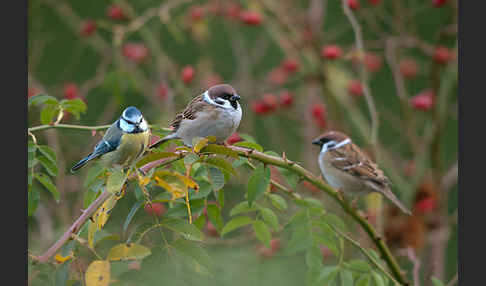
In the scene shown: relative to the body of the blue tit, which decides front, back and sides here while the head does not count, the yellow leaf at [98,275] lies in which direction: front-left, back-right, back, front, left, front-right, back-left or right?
front-right

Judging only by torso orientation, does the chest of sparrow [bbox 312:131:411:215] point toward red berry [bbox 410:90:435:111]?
no

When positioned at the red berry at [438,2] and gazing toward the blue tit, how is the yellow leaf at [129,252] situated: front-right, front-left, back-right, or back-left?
front-left

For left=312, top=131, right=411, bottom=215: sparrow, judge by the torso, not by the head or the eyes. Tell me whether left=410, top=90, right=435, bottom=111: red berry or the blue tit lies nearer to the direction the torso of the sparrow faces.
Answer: the blue tit

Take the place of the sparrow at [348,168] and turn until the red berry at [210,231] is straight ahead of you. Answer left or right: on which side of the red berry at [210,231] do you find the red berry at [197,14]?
right

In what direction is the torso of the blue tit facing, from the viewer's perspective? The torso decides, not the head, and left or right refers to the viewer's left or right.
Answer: facing the viewer and to the right of the viewer

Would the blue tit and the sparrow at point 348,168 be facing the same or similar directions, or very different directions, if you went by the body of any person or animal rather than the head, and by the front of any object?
very different directions

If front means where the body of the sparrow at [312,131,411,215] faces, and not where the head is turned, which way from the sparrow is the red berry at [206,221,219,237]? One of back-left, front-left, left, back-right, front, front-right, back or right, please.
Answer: front

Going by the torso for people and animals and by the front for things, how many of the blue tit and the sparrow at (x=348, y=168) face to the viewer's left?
1

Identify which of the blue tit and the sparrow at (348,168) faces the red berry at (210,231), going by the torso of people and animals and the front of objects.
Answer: the sparrow

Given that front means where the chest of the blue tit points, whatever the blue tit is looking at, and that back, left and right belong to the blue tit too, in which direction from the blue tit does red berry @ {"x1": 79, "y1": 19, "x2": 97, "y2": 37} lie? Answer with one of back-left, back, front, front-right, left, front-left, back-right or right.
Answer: back-left

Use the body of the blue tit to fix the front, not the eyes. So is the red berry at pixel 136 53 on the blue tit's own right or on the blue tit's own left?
on the blue tit's own left

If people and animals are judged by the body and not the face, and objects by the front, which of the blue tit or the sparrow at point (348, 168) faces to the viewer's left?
the sparrow

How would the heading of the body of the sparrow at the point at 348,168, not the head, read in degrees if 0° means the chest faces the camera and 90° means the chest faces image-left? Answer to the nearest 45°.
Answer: approximately 90°
